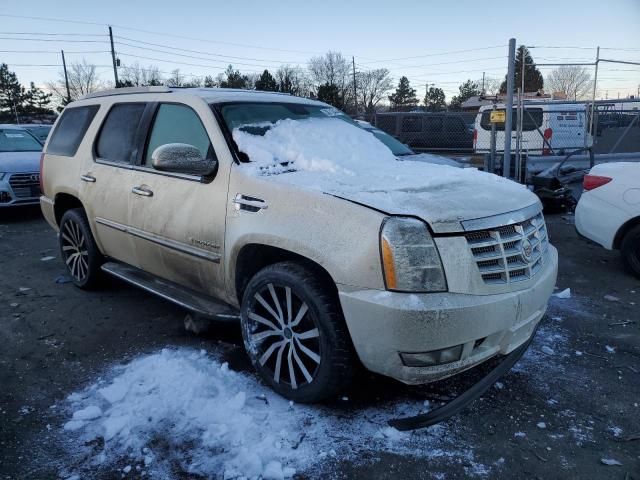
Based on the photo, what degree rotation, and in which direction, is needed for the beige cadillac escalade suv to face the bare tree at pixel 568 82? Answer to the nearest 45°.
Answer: approximately 90° to its left

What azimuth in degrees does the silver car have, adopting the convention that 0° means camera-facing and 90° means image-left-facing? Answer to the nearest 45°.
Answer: approximately 315°

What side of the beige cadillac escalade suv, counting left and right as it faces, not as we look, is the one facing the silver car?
back

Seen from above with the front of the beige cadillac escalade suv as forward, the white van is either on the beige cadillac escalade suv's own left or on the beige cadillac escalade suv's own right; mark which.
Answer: on the beige cadillac escalade suv's own left

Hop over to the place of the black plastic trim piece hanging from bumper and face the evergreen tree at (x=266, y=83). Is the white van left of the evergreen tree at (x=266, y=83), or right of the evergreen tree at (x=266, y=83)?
right

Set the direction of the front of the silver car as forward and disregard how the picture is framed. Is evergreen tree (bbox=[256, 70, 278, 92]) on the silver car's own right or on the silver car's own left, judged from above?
on the silver car's own left

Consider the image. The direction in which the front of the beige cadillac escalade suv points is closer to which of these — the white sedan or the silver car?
the white sedan

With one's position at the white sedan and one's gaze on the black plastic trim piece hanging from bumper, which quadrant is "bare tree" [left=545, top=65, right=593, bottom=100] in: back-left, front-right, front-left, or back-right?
back-right

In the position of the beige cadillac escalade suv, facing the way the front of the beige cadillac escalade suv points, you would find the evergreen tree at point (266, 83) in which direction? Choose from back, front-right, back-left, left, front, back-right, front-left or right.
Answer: back-left

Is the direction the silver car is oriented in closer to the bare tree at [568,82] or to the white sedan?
the white sedan
